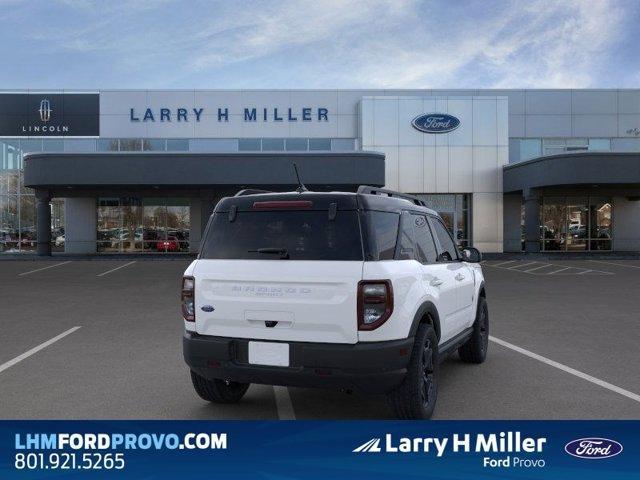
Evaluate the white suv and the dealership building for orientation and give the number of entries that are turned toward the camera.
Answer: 1

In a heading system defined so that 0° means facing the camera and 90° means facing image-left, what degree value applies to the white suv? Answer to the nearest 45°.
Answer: approximately 225°

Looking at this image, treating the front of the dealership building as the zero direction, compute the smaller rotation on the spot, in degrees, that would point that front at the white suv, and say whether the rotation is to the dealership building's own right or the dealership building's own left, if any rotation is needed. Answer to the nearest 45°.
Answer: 0° — it already faces it

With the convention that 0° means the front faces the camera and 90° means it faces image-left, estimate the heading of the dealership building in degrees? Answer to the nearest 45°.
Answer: approximately 0°
